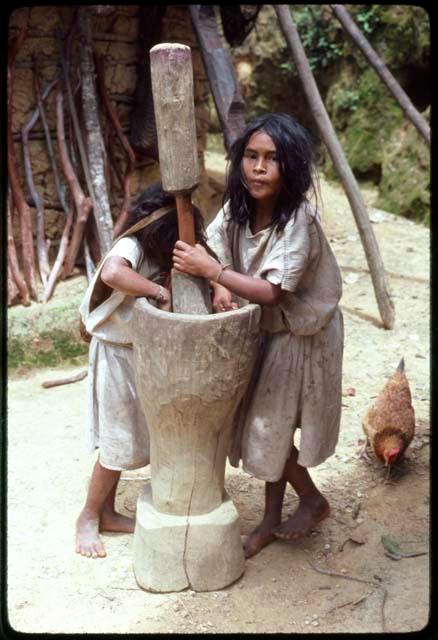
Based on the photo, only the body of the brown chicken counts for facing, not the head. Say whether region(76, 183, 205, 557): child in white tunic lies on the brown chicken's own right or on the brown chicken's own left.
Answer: on the brown chicken's own right

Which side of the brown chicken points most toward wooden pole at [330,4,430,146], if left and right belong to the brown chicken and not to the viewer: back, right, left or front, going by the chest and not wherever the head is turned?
back

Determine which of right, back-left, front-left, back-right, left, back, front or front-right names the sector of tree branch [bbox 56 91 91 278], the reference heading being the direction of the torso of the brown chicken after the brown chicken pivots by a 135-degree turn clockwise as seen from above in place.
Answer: front

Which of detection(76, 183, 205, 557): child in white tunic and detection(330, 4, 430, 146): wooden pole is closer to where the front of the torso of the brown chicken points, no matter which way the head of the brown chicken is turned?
the child in white tunic

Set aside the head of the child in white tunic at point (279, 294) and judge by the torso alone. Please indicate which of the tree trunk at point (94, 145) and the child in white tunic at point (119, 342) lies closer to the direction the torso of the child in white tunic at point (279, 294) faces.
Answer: the child in white tunic

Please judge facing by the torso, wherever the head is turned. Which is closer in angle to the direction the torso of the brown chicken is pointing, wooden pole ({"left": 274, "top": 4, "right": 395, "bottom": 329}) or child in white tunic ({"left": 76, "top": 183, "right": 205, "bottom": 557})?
the child in white tunic

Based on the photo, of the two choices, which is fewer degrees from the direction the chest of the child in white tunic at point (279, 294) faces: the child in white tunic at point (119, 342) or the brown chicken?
the child in white tunic

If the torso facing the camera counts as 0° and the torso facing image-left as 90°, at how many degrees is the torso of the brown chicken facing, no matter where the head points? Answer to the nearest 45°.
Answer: approximately 0°

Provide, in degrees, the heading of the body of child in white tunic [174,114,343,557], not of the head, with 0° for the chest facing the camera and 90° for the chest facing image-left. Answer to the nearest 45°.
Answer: approximately 45°

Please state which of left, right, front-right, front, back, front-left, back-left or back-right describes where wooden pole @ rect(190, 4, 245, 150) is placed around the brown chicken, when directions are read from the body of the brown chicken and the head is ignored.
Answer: back-right
